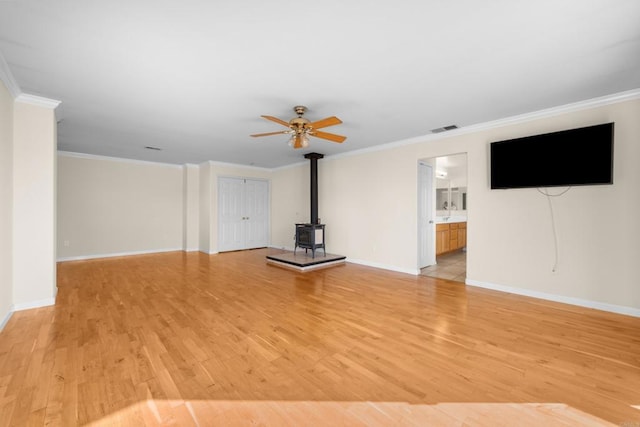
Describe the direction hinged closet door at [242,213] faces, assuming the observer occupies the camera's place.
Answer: facing the viewer and to the right of the viewer

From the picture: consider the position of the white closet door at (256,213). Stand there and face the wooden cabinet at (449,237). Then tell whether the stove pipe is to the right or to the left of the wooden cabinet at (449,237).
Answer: right

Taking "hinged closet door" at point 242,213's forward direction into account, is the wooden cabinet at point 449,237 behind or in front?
in front

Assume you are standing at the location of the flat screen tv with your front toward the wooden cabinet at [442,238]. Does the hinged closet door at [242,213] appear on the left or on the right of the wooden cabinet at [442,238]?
left

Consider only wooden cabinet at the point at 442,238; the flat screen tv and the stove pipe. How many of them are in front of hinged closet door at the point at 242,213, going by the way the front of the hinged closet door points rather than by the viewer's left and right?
3

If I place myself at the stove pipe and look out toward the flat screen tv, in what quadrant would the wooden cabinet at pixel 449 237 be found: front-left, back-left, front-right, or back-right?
front-left

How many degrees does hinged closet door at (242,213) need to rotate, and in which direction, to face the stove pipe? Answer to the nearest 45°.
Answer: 0° — it already faces it
